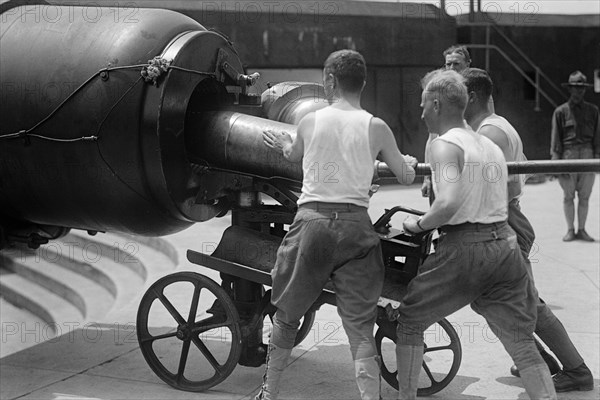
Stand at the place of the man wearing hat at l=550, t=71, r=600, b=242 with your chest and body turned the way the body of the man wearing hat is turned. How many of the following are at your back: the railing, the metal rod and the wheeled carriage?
1

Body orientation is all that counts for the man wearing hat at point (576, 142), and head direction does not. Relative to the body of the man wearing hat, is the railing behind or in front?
behind

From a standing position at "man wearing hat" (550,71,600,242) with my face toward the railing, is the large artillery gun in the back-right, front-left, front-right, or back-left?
back-left

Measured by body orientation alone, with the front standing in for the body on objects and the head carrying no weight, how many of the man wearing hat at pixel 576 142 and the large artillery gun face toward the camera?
1

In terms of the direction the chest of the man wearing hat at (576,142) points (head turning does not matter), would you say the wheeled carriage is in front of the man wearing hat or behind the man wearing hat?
in front

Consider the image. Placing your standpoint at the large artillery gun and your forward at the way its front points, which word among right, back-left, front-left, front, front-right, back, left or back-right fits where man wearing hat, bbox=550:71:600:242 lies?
right

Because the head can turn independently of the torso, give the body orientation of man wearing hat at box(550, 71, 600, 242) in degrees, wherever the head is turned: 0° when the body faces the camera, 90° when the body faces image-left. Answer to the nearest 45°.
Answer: approximately 0°

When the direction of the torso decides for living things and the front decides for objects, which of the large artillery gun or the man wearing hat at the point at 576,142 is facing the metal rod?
the man wearing hat

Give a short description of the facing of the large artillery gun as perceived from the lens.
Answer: facing away from the viewer and to the left of the viewer

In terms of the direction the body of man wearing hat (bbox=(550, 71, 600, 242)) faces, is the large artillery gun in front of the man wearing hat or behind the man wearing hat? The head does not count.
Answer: in front

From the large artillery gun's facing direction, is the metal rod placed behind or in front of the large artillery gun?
behind
